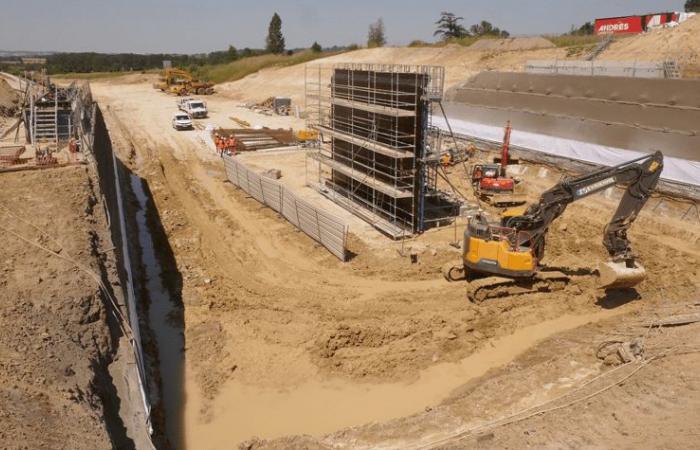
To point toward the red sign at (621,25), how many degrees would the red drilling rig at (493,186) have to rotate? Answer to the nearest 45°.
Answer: approximately 45° to its left

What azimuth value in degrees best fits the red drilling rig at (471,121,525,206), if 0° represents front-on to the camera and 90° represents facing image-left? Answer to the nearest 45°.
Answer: approximately 225°

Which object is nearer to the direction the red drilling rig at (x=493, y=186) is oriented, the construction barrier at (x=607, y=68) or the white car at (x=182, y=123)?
the construction barrier

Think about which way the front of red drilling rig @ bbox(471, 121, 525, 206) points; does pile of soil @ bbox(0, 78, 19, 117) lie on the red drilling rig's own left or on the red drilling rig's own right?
on the red drilling rig's own left

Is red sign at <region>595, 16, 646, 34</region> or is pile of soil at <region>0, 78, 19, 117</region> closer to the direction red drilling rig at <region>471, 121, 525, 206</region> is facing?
the red sign

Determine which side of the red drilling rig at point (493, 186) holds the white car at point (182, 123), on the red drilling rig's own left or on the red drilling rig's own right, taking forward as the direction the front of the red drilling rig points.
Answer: on the red drilling rig's own left
